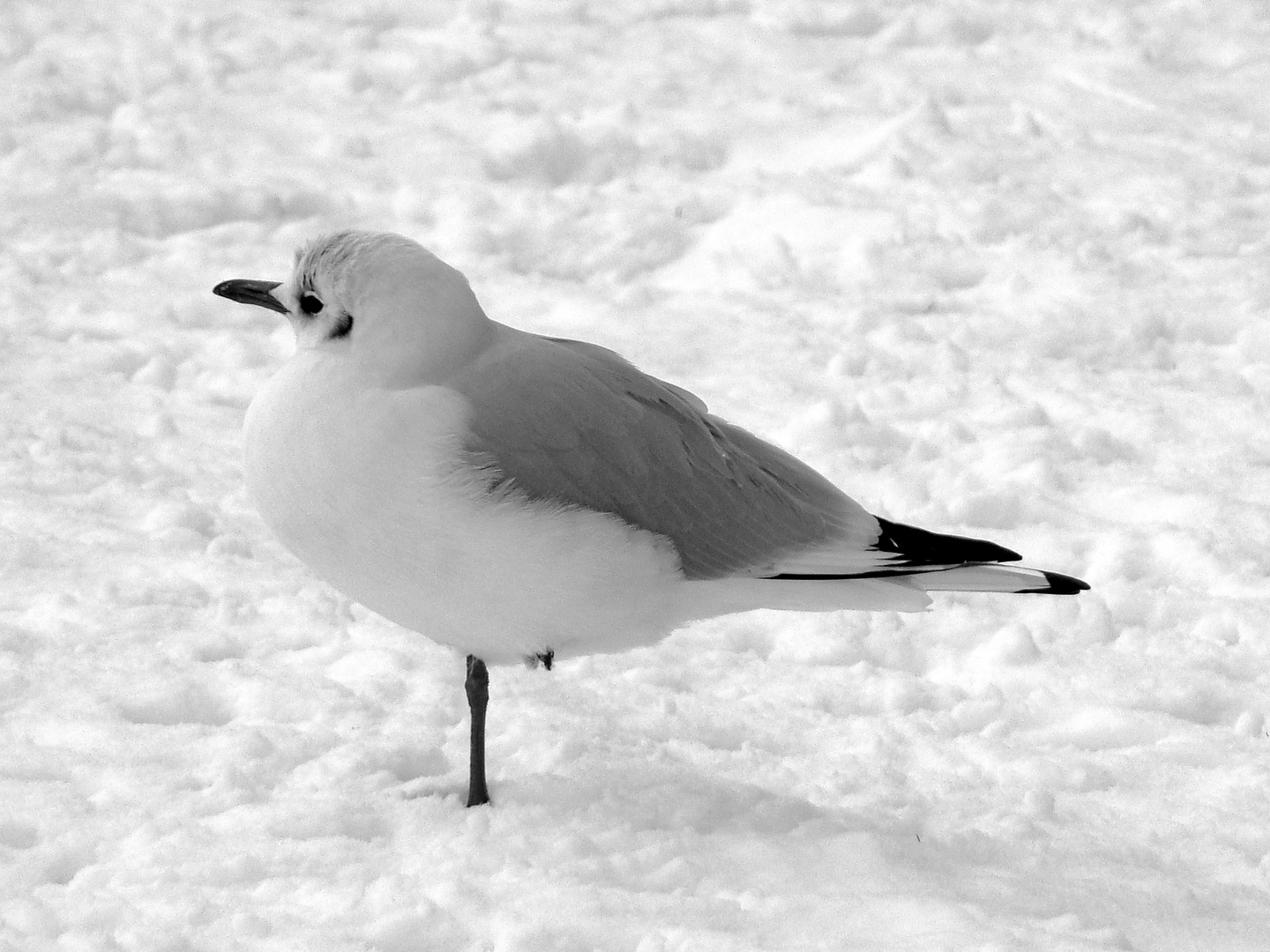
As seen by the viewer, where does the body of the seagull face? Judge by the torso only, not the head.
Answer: to the viewer's left
